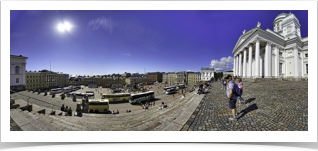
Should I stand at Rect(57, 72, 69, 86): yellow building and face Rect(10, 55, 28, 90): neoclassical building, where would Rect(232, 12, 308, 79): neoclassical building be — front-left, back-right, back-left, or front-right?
front-left

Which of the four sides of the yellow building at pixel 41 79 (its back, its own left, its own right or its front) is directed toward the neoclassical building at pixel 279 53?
front

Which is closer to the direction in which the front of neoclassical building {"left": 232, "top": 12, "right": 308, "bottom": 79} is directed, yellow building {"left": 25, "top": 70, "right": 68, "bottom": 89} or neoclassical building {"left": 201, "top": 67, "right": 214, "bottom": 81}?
the yellow building

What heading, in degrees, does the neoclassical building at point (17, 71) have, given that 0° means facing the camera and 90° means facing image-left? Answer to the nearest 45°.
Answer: approximately 0°

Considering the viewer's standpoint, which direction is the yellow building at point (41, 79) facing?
facing the viewer and to the right of the viewer

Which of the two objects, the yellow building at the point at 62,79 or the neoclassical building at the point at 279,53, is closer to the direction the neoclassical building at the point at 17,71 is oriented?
the neoclassical building

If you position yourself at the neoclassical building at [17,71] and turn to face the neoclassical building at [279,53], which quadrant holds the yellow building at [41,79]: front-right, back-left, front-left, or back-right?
back-left

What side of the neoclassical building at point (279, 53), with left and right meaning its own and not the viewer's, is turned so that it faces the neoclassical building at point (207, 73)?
right

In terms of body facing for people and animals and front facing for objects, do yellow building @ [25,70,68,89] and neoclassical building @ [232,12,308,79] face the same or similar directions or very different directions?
very different directions

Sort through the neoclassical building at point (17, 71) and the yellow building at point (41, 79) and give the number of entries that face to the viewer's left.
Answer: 0

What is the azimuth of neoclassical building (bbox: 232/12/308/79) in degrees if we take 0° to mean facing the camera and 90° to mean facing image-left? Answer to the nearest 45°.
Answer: approximately 45°
